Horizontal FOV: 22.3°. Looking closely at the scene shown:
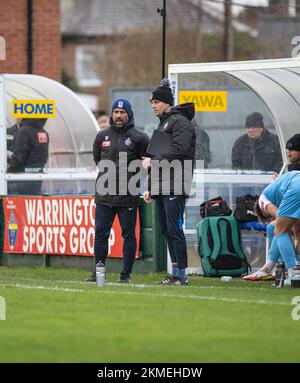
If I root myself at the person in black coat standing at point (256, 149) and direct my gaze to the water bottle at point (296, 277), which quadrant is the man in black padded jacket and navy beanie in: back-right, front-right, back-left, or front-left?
front-right

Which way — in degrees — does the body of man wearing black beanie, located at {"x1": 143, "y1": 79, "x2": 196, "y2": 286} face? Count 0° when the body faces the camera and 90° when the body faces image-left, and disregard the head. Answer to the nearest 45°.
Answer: approximately 90°

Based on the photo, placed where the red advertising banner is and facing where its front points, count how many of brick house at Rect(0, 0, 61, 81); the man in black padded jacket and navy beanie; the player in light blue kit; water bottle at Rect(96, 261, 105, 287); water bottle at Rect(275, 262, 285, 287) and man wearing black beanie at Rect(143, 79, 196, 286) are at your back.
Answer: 1

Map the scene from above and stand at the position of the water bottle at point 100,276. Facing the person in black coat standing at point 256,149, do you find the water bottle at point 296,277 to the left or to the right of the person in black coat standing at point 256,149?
right

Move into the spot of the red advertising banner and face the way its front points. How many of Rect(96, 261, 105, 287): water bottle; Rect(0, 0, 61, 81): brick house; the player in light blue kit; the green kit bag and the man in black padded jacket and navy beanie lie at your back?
1

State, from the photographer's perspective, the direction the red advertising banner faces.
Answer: facing the viewer

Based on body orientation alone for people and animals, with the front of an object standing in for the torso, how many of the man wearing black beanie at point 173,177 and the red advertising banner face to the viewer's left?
1

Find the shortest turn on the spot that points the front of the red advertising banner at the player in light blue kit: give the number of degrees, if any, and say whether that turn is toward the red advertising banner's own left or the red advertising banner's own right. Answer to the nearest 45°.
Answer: approximately 45° to the red advertising banner's own left

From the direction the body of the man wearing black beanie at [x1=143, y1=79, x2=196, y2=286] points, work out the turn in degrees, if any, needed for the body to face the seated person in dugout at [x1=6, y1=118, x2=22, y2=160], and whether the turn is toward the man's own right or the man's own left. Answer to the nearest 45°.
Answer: approximately 45° to the man's own right
